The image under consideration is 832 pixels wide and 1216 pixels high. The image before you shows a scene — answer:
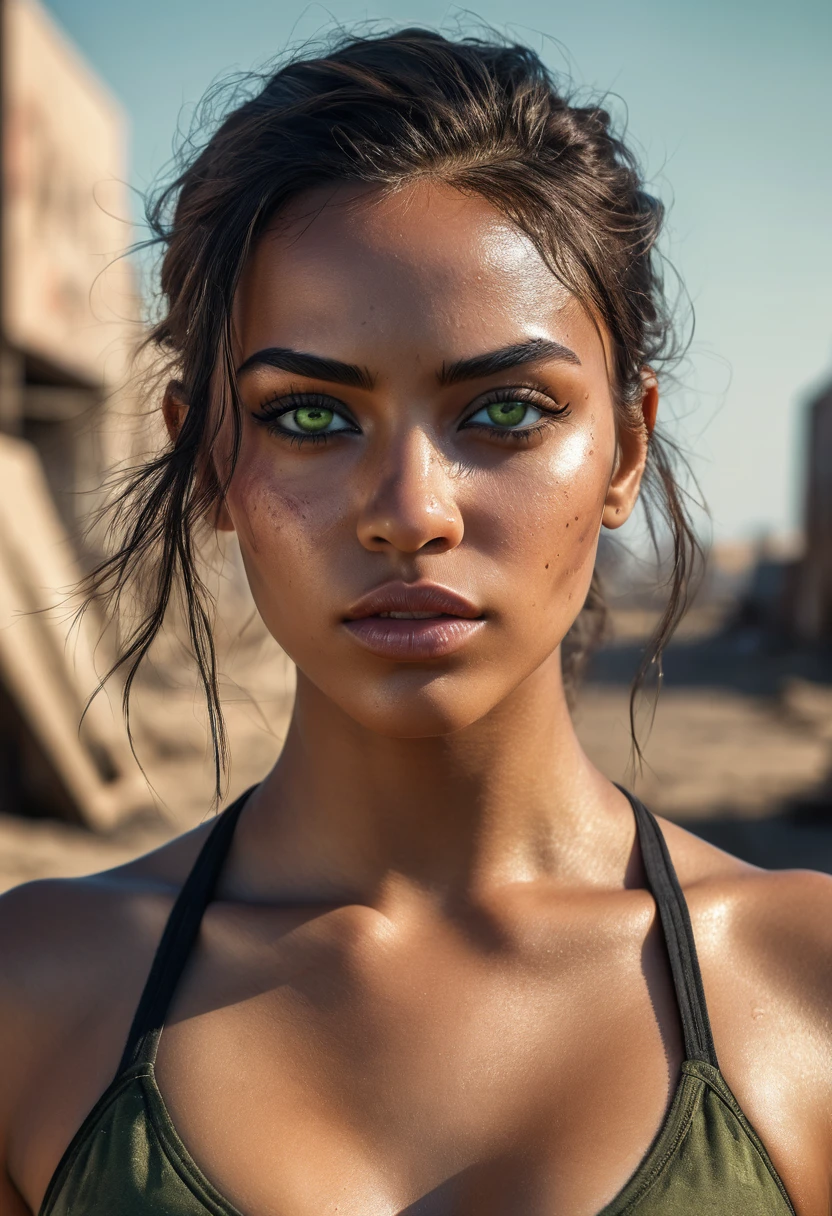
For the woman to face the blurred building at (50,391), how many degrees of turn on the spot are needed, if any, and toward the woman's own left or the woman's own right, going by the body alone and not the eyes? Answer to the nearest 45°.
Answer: approximately 180°

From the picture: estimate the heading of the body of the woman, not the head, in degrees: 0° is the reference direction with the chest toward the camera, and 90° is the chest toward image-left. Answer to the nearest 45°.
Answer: approximately 0°

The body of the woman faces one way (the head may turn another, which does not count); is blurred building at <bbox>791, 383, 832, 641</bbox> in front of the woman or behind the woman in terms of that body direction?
behind
